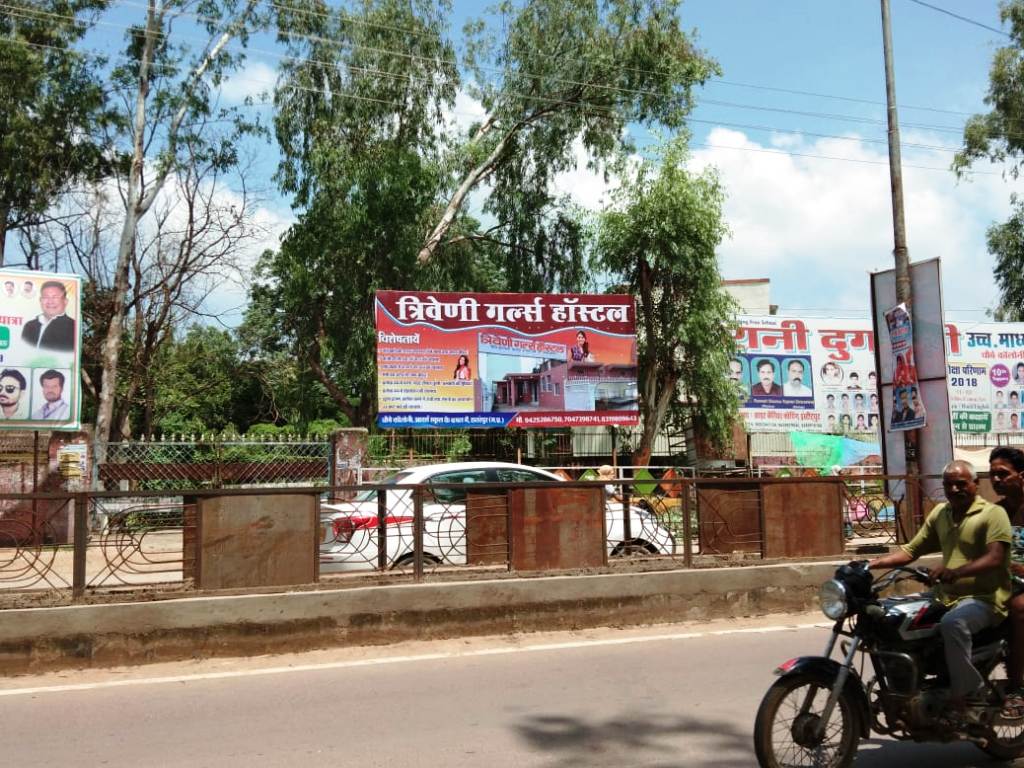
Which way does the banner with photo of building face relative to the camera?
toward the camera

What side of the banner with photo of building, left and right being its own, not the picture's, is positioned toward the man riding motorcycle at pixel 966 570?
front

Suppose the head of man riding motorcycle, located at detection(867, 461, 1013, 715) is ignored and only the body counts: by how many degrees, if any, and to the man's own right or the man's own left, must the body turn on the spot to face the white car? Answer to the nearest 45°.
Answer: approximately 90° to the man's own right

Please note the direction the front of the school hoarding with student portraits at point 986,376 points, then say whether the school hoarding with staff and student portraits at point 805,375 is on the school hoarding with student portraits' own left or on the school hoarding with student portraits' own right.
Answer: on the school hoarding with student portraits' own right

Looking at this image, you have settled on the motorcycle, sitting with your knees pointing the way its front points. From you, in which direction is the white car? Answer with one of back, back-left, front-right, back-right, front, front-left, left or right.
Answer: right

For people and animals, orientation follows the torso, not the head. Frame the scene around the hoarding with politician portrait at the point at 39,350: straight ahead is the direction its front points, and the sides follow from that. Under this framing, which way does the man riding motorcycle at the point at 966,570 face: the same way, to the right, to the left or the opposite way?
to the right

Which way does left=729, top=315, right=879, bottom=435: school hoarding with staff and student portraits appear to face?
toward the camera

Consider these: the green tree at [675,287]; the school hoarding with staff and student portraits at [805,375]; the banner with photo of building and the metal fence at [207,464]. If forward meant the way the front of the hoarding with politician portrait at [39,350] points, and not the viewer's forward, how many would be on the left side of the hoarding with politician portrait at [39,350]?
4

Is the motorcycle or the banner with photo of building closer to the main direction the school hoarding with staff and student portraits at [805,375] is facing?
the motorcycle

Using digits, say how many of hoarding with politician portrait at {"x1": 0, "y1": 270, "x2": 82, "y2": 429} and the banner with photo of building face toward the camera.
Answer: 2

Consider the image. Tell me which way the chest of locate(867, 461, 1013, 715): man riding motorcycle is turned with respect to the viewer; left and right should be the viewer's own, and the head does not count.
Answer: facing the viewer and to the left of the viewer

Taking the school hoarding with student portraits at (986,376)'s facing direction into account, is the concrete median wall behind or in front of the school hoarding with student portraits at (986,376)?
in front

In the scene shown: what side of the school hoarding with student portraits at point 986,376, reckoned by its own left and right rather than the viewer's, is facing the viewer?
front

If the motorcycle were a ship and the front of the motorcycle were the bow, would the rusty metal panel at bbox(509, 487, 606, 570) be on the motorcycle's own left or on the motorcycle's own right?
on the motorcycle's own right
